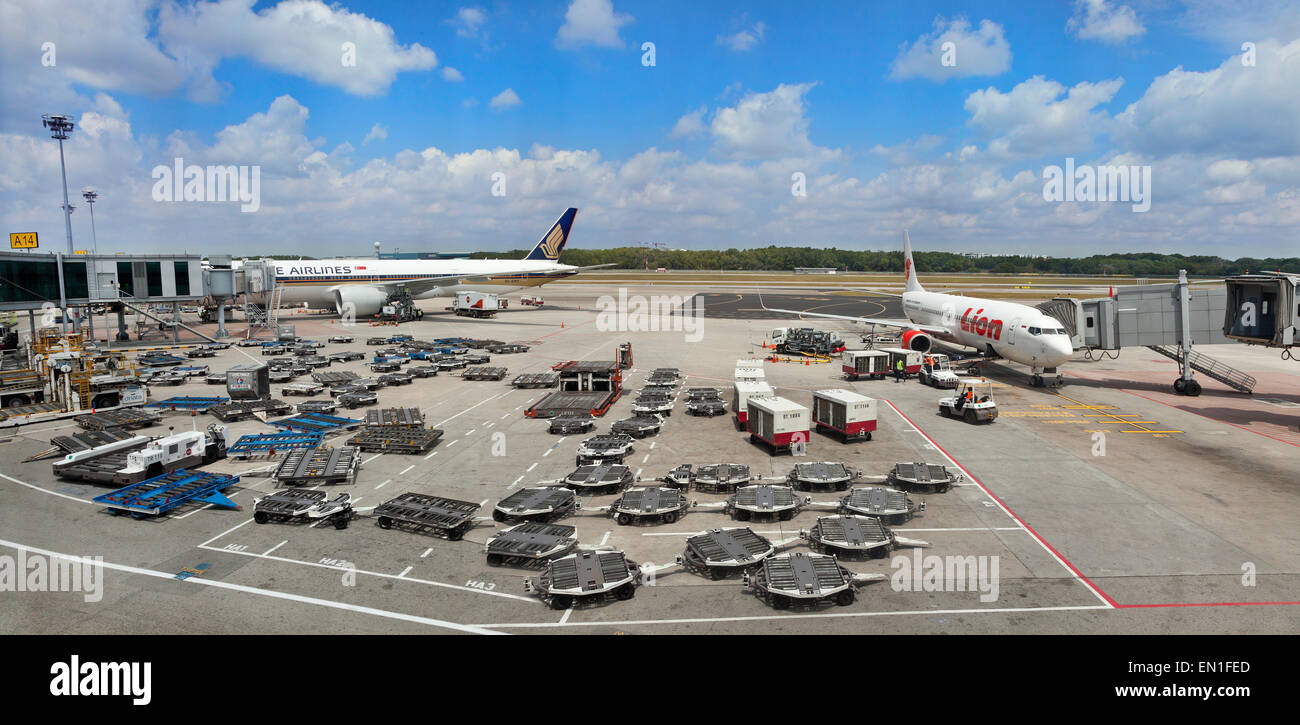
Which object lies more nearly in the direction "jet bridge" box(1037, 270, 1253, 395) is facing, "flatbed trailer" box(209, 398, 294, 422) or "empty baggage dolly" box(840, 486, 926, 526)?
the flatbed trailer

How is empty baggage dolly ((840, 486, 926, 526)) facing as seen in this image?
to the viewer's left

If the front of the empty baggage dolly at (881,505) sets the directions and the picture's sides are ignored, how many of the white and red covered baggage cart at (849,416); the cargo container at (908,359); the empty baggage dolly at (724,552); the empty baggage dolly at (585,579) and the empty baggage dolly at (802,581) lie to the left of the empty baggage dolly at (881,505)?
2

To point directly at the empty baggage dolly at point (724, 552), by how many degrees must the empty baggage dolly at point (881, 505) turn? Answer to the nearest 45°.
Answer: approximately 135° to its right

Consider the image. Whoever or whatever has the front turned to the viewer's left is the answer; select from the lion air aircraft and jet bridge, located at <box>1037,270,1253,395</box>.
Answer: the jet bridge

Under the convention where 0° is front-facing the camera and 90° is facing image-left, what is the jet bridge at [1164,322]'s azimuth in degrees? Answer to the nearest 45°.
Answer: approximately 90°

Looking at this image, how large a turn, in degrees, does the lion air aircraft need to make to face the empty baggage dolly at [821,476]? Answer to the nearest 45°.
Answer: approximately 45° to its right
